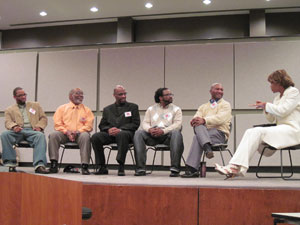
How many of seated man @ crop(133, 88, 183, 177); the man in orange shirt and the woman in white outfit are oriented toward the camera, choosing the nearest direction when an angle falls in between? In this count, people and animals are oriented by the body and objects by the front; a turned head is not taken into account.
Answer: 2

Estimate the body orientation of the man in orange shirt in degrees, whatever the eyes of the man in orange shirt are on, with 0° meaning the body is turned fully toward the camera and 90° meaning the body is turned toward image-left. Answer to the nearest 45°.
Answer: approximately 0°

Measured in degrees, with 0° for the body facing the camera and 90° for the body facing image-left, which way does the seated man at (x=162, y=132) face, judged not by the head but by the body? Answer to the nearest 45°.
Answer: approximately 0°

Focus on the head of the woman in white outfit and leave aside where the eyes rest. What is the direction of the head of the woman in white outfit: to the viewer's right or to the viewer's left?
to the viewer's left

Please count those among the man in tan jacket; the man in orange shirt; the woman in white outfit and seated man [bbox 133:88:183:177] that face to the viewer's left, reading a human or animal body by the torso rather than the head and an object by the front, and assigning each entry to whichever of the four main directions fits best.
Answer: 1

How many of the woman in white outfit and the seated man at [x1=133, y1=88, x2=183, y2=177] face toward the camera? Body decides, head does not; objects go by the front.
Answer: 1

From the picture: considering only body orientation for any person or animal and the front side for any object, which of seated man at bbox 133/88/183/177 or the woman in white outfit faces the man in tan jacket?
the woman in white outfit

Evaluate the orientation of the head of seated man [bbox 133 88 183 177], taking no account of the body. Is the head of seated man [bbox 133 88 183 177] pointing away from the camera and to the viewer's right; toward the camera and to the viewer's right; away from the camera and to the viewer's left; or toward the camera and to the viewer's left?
toward the camera and to the viewer's right

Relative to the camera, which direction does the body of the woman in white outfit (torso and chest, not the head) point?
to the viewer's left
